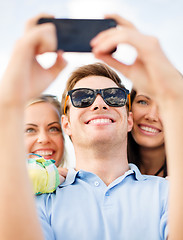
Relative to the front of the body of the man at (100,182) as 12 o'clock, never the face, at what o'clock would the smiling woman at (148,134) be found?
The smiling woman is roughly at 7 o'clock from the man.

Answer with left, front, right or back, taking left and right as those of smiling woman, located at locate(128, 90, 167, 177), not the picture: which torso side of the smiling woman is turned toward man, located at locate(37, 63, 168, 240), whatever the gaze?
front

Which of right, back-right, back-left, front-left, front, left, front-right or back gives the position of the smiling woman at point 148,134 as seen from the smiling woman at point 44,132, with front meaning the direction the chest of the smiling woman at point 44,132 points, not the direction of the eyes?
left

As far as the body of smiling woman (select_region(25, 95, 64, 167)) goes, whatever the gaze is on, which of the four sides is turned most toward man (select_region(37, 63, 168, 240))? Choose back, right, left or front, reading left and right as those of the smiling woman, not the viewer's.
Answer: front

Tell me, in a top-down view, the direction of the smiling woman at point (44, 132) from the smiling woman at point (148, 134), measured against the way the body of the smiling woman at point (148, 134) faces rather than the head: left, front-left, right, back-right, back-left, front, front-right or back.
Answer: right

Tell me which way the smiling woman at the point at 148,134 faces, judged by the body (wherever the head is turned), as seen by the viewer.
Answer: toward the camera

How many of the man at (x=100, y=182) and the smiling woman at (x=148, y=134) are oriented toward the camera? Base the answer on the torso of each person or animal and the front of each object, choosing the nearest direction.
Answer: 2

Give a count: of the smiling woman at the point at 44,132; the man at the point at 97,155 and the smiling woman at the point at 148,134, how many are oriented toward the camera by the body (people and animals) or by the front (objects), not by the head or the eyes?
3

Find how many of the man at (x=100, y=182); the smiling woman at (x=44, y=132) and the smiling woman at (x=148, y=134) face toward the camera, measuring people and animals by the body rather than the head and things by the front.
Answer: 3

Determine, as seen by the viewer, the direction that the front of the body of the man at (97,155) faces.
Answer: toward the camera
